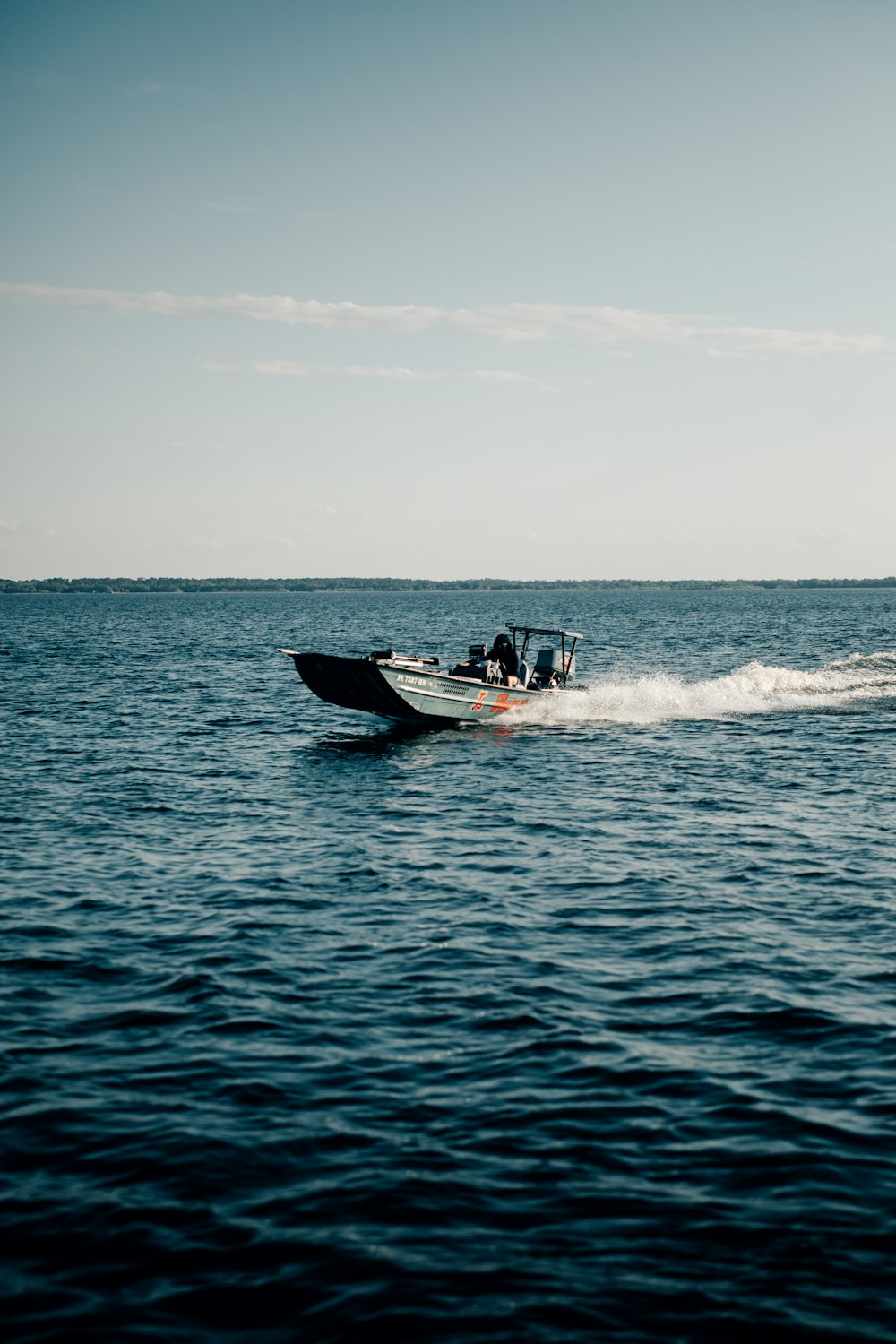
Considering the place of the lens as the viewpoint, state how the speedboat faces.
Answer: facing the viewer and to the left of the viewer
